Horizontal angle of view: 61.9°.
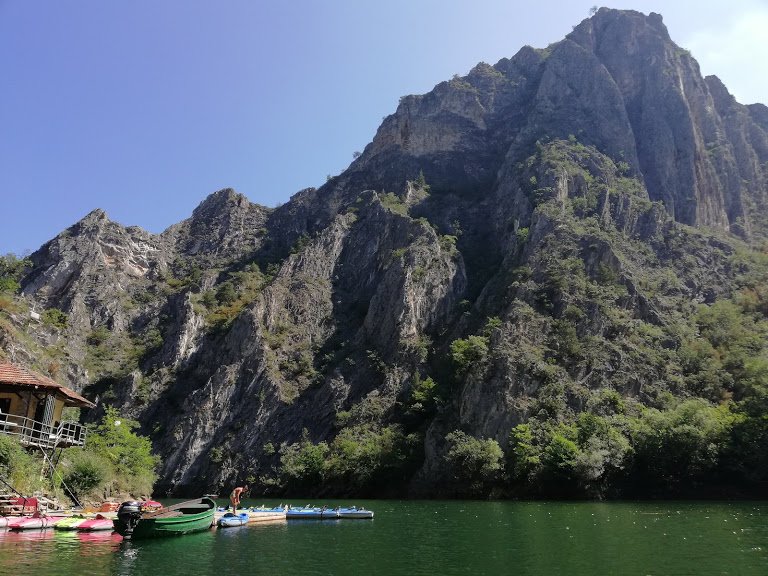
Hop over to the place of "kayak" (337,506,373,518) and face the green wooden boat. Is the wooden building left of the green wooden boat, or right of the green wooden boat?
right

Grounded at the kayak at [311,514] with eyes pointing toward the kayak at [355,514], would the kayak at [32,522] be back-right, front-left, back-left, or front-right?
back-right

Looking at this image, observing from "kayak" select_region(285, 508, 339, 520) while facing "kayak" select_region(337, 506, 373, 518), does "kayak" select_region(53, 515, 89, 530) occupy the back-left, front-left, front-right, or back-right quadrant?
back-right
